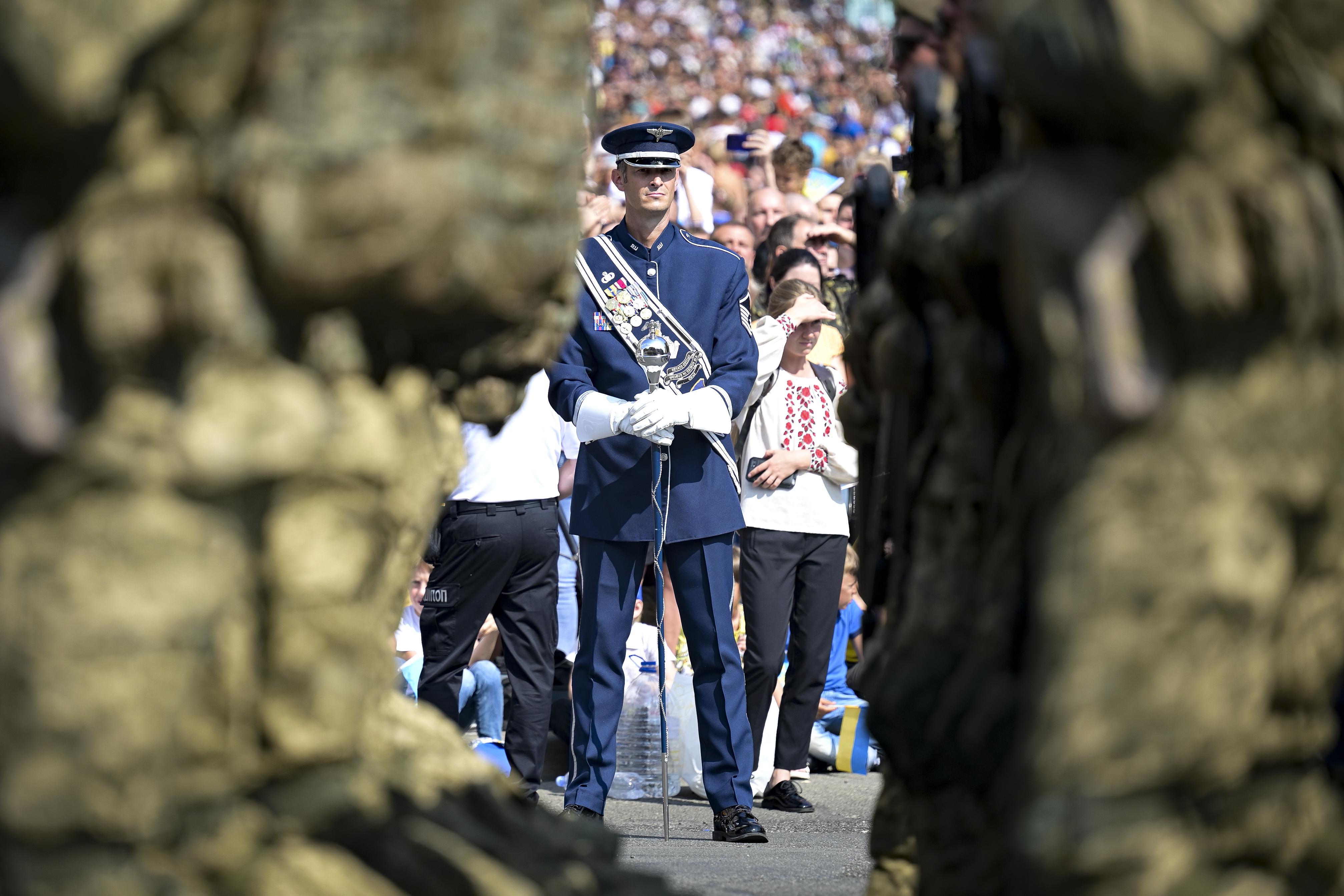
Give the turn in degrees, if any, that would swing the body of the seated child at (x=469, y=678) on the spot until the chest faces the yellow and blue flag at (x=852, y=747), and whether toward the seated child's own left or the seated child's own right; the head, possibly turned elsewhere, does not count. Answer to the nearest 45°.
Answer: approximately 45° to the seated child's own left

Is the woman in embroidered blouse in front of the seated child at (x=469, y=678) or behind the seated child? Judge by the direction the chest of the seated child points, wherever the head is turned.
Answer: in front

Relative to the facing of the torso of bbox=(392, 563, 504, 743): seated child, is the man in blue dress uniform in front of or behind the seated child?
in front

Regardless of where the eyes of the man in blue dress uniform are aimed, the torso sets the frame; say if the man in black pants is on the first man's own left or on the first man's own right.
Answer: on the first man's own right

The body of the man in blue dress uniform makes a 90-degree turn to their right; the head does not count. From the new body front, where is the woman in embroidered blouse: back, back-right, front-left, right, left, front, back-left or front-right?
back-right

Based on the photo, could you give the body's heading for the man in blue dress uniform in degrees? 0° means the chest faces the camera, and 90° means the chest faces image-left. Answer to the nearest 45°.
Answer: approximately 0°

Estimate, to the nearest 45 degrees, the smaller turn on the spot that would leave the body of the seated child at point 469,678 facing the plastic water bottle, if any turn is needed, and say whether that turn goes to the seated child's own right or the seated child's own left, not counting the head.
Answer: approximately 45° to the seated child's own left

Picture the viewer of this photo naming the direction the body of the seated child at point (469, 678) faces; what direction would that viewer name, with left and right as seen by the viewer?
facing the viewer and to the right of the viewer

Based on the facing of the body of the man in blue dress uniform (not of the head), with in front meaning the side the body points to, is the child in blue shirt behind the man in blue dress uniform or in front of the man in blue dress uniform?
behind

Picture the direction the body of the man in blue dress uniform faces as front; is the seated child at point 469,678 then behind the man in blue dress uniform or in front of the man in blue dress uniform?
behind

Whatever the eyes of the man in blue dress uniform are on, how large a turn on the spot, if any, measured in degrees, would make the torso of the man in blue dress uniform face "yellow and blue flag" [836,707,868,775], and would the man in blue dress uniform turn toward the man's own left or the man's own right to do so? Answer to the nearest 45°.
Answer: approximately 135° to the man's own left

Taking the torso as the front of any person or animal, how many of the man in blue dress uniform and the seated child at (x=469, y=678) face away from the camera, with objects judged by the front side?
0
